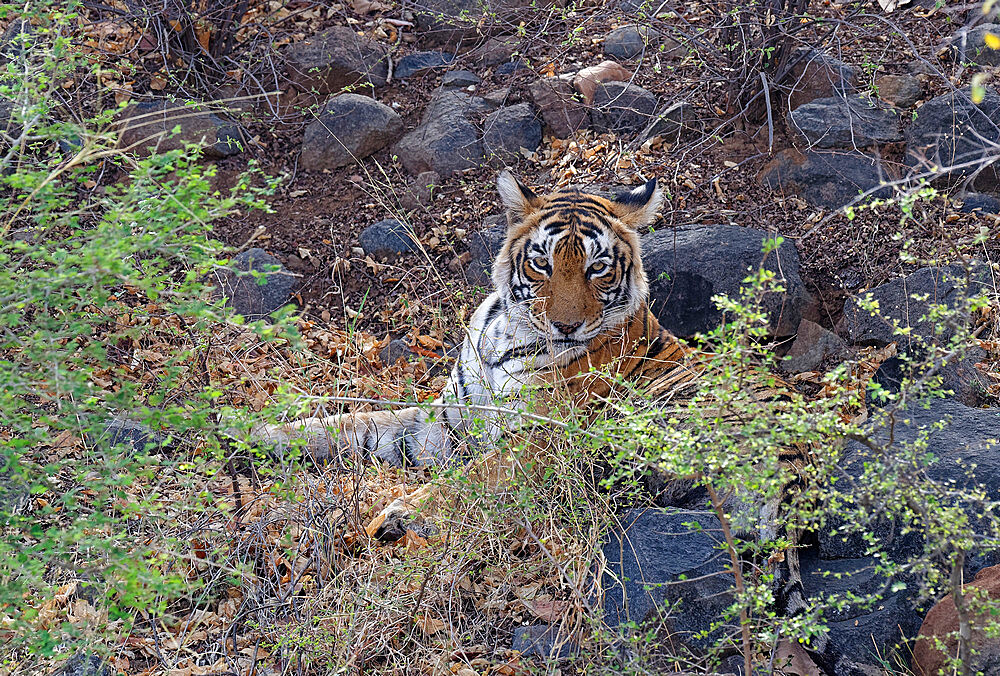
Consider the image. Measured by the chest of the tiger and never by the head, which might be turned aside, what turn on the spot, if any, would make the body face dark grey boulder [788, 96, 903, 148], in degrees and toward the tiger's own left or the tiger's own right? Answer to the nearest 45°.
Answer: approximately 180°

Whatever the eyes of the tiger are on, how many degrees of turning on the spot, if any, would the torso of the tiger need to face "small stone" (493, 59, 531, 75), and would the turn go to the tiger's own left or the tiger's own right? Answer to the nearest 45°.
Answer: approximately 135° to the tiger's own right

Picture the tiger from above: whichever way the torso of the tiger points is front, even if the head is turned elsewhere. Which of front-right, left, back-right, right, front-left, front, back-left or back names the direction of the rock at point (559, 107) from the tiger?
back-right

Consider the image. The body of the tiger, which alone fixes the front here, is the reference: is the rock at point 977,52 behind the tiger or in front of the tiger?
behind

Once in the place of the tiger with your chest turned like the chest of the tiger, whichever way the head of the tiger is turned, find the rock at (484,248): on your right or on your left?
on your right

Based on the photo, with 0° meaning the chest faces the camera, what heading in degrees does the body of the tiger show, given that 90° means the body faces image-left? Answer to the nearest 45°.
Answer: approximately 45°

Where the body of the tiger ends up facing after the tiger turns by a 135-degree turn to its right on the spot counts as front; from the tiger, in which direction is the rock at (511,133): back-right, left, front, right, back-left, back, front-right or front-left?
front

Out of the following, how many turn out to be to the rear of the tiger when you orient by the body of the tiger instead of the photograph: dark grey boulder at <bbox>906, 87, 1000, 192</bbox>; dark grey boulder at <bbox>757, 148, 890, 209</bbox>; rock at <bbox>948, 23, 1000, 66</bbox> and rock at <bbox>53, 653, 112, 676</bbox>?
3

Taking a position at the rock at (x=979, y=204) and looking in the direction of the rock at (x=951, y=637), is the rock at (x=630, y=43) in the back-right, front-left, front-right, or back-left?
back-right

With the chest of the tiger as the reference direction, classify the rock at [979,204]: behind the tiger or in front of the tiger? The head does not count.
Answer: behind
